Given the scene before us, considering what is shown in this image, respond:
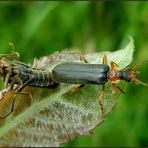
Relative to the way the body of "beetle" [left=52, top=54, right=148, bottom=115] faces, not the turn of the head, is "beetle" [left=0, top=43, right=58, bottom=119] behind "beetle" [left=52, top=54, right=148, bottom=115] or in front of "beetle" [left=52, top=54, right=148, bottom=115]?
behind

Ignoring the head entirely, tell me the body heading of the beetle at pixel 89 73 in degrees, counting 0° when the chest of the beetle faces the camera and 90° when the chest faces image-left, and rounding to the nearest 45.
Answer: approximately 270°
